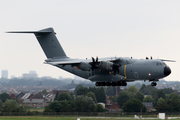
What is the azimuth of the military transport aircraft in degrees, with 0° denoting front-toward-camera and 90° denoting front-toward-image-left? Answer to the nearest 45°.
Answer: approximately 315°
